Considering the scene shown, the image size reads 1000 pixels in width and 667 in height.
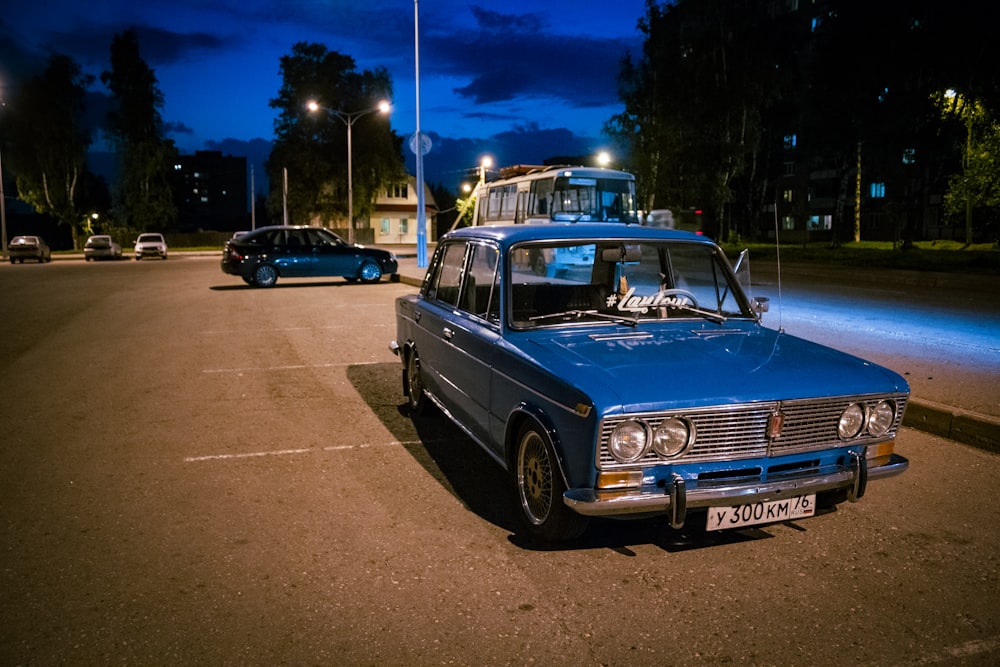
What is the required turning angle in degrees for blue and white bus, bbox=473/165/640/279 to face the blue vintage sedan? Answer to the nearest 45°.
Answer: approximately 45° to its right

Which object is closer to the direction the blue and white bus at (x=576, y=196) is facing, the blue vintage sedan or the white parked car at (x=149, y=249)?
the blue vintage sedan

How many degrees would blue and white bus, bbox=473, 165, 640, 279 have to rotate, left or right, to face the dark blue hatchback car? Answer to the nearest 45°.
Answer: approximately 135° to its right

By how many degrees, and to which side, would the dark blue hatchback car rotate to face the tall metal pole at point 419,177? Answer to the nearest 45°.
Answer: approximately 45° to its left

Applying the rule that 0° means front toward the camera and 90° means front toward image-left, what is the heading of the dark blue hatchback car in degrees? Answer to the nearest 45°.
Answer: approximately 270°

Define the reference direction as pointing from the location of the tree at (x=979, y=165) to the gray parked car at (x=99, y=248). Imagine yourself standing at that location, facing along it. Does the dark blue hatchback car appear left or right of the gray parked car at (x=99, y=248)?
left

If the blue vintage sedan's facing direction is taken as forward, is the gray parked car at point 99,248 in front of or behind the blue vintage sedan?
behind

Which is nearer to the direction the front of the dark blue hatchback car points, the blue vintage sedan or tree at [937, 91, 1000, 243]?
the tree

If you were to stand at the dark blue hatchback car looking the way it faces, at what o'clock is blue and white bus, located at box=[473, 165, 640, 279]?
The blue and white bus is roughly at 12 o'clock from the dark blue hatchback car.

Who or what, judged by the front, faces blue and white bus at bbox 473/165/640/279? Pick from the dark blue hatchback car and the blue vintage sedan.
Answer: the dark blue hatchback car

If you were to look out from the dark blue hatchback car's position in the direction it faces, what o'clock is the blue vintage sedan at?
The blue vintage sedan is roughly at 3 o'clock from the dark blue hatchback car.
